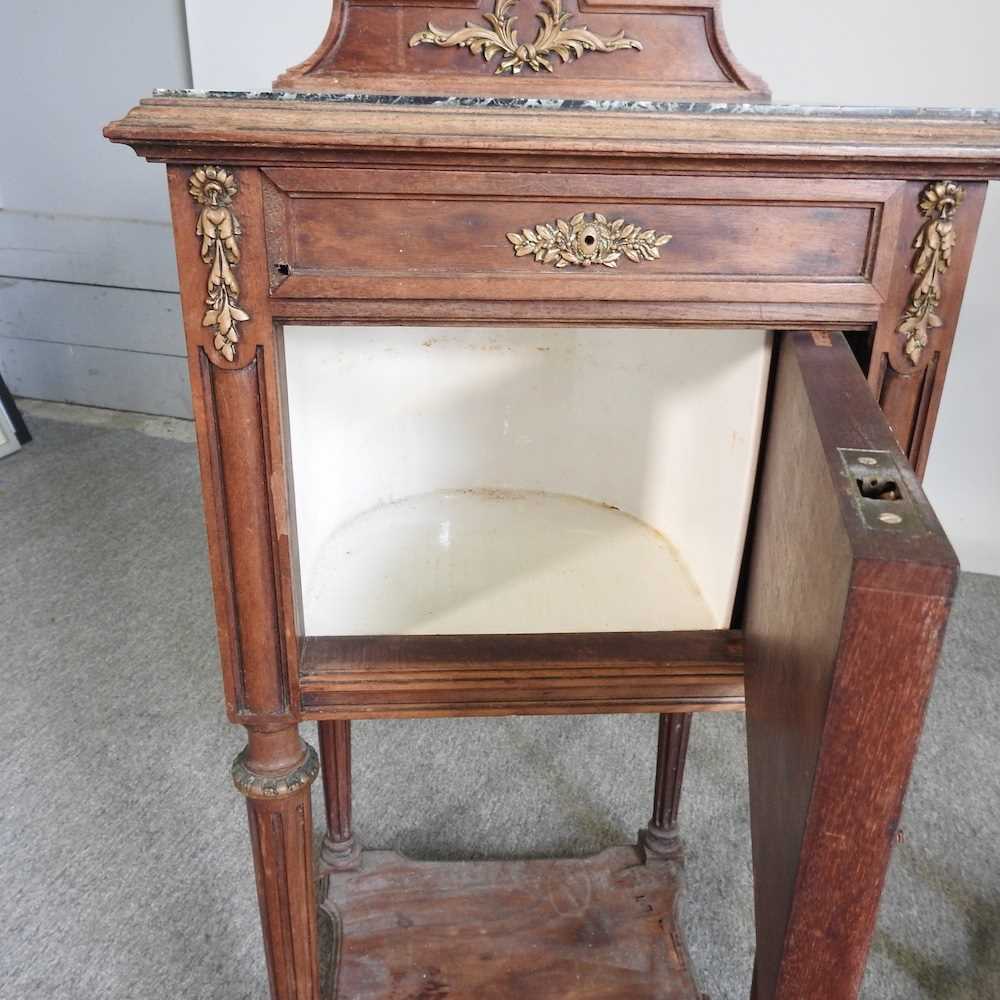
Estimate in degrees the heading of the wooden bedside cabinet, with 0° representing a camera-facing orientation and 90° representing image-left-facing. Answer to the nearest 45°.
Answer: approximately 0°
